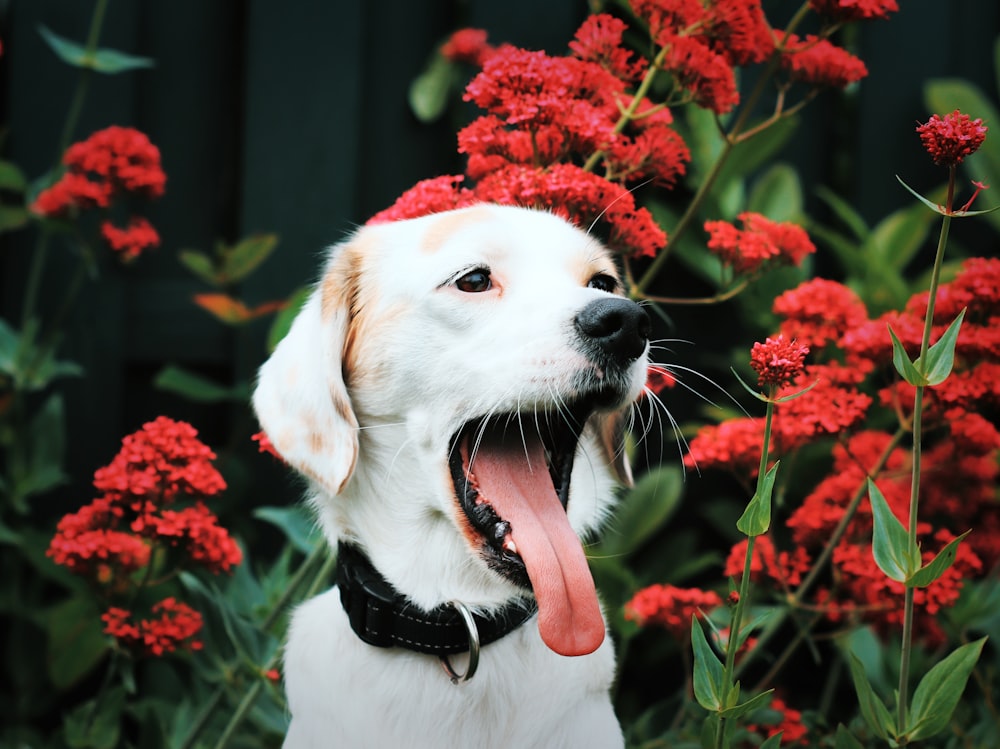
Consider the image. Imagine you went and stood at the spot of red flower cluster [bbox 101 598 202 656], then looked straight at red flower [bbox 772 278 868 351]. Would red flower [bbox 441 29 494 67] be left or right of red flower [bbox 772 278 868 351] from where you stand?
left

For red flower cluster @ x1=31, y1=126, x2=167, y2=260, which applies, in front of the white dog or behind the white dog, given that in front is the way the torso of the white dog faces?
behind

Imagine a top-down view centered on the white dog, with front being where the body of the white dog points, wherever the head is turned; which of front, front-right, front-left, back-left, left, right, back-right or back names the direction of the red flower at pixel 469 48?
back-left

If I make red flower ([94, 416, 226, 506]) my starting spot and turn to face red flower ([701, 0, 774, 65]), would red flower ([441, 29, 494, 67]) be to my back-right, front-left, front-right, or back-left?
front-left

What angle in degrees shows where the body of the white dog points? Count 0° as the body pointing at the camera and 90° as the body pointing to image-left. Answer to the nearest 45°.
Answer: approximately 315°

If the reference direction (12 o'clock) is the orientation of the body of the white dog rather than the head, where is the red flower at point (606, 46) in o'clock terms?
The red flower is roughly at 8 o'clock from the white dog.

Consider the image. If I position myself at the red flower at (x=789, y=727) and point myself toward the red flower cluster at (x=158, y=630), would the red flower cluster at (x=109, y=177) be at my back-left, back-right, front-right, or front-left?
front-right

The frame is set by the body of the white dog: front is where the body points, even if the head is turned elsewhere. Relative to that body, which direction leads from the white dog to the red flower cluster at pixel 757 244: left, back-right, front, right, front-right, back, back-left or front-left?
left

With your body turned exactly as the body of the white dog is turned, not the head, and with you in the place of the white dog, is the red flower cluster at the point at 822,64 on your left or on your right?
on your left
